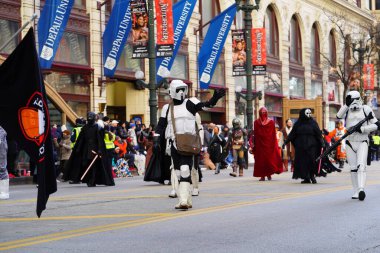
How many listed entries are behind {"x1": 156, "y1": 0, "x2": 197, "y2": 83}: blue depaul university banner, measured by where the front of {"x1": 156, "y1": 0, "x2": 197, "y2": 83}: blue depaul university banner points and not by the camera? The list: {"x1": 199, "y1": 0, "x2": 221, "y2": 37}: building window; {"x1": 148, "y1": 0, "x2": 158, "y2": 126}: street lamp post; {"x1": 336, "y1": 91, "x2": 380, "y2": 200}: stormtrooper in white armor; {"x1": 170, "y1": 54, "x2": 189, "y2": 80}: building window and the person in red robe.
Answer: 2

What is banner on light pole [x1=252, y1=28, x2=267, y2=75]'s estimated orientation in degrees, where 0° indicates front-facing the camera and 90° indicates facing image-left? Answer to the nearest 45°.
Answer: approximately 0°

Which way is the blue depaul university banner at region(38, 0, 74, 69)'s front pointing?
toward the camera

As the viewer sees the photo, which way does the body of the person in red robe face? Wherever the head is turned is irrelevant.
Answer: toward the camera

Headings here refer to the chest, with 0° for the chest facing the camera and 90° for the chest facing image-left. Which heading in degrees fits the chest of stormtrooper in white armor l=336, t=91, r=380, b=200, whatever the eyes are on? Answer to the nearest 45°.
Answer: approximately 0°

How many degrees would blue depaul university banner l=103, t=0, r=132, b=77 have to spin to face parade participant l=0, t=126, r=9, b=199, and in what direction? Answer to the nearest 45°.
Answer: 0° — it already faces them

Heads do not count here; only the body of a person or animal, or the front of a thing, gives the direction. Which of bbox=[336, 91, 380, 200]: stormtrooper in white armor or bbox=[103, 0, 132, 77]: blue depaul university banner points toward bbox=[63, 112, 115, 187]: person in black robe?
the blue depaul university banner

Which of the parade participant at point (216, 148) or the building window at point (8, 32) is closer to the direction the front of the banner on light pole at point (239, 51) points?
the parade participant

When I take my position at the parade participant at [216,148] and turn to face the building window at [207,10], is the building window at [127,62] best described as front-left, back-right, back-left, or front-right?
front-left

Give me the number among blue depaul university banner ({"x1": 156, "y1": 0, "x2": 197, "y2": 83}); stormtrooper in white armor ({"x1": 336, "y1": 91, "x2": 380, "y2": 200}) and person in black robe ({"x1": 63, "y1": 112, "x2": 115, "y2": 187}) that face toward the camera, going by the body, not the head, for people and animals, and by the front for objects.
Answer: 3

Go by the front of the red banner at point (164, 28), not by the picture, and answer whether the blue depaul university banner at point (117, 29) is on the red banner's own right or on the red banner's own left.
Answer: on the red banner's own right
